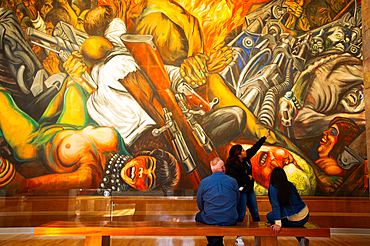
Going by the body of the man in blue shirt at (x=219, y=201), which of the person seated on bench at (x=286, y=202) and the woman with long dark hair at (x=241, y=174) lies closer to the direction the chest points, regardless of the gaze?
the woman with long dark hair

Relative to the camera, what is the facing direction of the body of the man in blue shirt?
away from the camera

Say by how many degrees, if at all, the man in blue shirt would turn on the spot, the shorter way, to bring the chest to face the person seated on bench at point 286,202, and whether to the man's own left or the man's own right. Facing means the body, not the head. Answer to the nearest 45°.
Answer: approximately 90° to the man's own right
